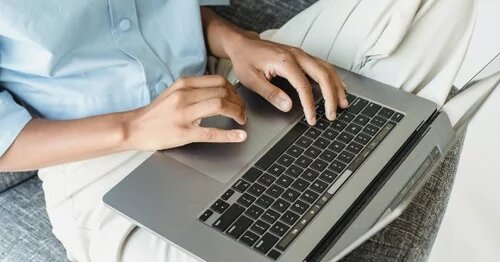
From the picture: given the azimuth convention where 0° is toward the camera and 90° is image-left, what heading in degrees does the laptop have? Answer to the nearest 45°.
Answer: approximately 135°
